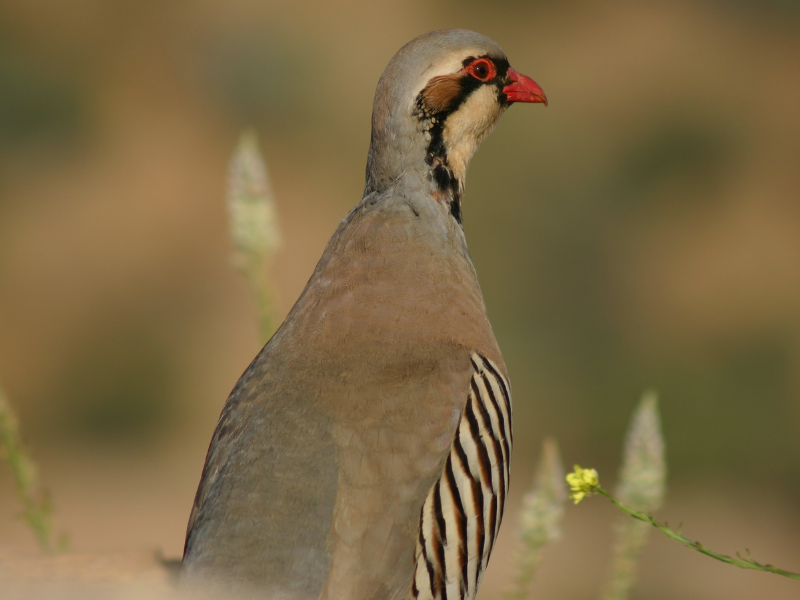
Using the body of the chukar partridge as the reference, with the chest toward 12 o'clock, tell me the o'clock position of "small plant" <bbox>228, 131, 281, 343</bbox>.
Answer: The small plant is roughly at 9 o'clock from the chukar partridge.

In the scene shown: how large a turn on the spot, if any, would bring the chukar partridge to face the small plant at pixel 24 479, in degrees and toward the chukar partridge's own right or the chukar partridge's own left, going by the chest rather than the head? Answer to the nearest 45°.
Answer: approximately 135° to the chukar partridge's own left

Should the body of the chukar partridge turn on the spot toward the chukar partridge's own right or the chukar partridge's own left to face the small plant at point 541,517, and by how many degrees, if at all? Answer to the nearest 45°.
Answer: approximately 45° to the chukar partridge's own right

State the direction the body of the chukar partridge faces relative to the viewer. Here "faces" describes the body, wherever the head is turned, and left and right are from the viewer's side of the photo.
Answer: facing away from the viewer and to the right of the viewer

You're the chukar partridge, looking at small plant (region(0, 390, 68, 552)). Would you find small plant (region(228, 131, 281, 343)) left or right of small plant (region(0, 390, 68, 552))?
right

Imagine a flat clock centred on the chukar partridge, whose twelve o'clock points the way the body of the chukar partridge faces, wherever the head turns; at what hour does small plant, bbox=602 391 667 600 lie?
The small plant is roughly at 2 o'clock from the chukar partridge.
